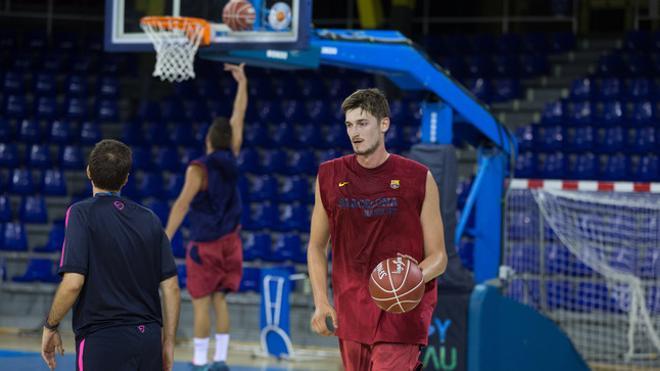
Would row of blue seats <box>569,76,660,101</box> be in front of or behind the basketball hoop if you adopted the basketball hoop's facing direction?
behind

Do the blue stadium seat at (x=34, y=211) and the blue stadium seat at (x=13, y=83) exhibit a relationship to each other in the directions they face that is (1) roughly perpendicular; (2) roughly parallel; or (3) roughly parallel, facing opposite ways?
roughly parallel

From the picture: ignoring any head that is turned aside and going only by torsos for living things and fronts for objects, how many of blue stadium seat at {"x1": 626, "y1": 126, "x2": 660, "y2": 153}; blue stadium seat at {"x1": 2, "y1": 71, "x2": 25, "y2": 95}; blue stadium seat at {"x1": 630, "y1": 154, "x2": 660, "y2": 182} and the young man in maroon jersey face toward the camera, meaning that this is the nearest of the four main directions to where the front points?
4

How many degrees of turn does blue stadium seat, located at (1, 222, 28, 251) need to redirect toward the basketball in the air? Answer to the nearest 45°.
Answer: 0° — it already faces it

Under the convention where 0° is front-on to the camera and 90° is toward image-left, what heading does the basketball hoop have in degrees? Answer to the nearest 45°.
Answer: approximately 45°

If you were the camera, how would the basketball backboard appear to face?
facing the viewer and to the left of the viewer

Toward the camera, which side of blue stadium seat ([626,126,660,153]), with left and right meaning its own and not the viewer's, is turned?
front

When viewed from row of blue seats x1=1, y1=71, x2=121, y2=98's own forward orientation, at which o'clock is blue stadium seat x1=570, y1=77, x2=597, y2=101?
The blue stadium seat is roughly at 10 o'clock from the row of blue seats.

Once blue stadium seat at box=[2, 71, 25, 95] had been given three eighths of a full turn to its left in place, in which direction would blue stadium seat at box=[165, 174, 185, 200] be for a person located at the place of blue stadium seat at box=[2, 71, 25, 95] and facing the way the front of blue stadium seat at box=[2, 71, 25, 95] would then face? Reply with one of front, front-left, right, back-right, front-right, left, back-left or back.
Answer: right

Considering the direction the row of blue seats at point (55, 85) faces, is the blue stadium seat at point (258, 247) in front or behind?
in front

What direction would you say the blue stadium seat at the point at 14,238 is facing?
toward the camera

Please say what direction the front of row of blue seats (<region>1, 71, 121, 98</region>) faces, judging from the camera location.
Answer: facing the viewer

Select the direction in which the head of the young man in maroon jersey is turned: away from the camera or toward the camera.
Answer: toward the camera
